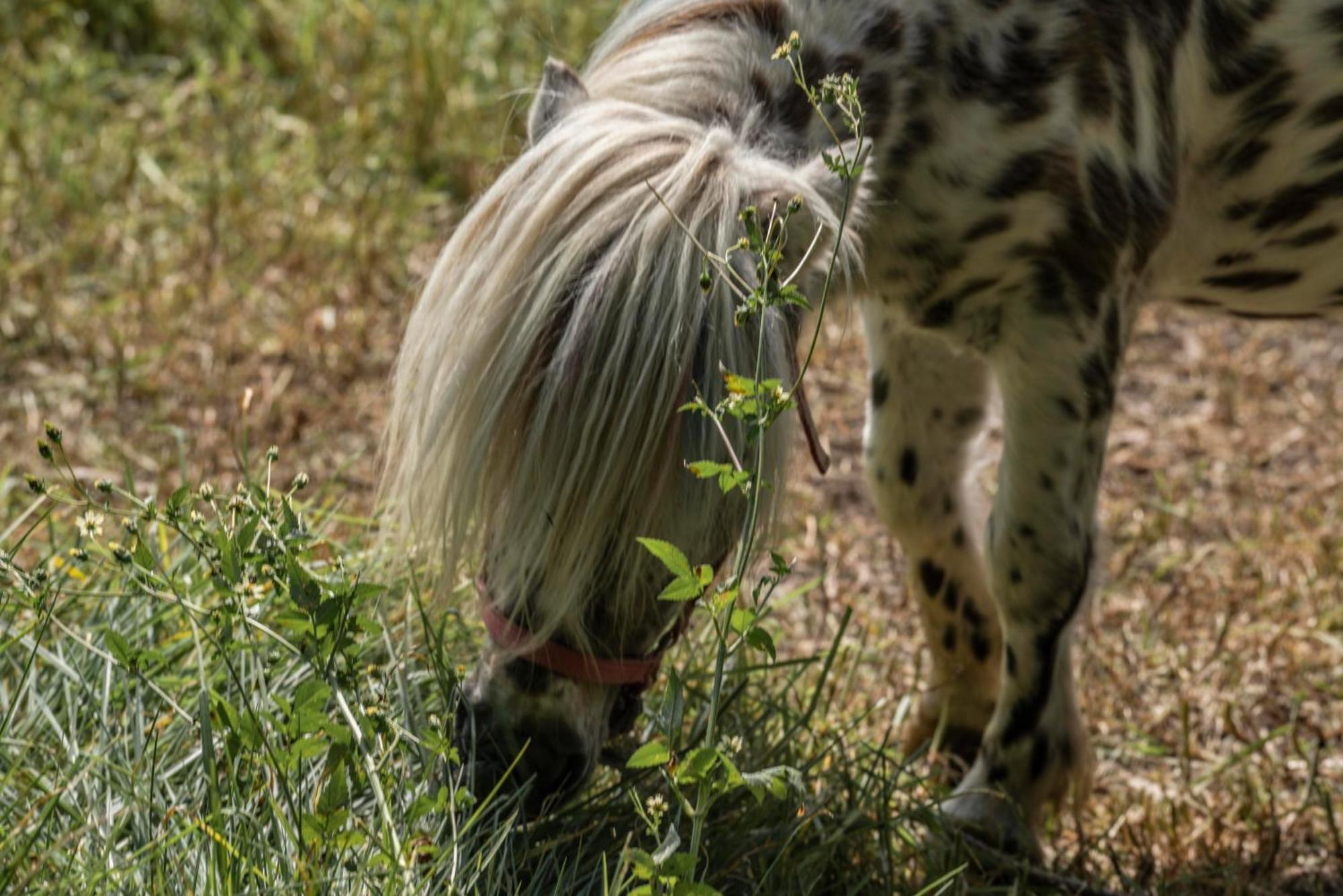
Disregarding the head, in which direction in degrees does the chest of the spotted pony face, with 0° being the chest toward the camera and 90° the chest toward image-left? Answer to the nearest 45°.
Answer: approximately 45°
